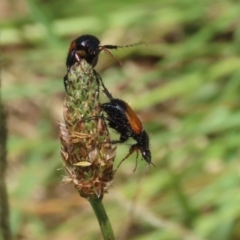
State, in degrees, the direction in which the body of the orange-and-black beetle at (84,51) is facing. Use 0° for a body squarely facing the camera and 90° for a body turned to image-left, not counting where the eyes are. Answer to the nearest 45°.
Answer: approximately 270°
